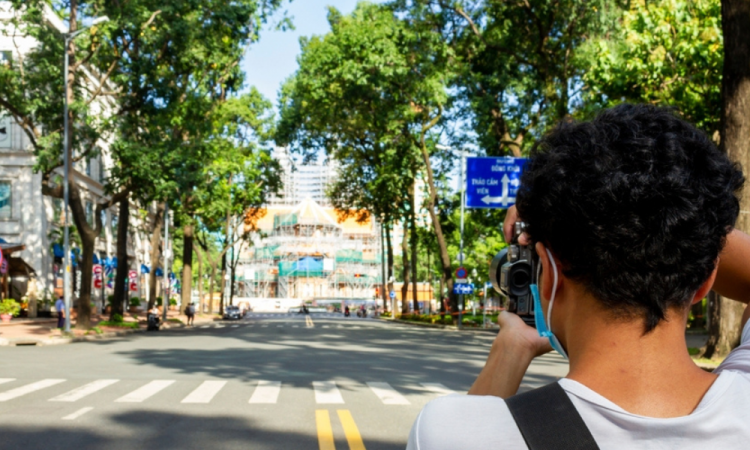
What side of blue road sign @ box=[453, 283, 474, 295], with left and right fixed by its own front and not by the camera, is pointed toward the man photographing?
front

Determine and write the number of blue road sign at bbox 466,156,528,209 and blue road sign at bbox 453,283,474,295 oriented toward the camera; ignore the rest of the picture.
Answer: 2

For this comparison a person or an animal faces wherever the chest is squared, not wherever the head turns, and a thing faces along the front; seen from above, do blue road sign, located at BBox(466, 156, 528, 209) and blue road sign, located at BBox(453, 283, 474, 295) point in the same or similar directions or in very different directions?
same or similar directions

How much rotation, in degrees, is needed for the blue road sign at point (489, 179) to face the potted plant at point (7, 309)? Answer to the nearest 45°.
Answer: approximately 90° to its right

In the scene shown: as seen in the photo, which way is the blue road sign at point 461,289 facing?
toward the camera

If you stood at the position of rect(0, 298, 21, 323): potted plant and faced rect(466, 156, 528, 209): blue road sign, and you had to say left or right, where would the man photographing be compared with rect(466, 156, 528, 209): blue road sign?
right

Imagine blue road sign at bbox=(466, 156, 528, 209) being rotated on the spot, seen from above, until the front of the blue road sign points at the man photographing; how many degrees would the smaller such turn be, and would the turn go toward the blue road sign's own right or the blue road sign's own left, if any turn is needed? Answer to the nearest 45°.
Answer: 0° — it already faces them

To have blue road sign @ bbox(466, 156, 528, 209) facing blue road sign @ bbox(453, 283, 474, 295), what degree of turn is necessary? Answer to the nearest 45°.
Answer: approximately 180°

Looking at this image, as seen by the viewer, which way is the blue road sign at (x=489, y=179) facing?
toward the camera

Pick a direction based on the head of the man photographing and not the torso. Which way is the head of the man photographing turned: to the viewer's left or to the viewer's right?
to the viewer's left

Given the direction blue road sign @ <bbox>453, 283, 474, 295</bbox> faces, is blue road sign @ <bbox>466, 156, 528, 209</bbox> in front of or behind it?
in front

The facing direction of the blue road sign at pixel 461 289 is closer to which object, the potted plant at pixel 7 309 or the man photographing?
the man photographing
